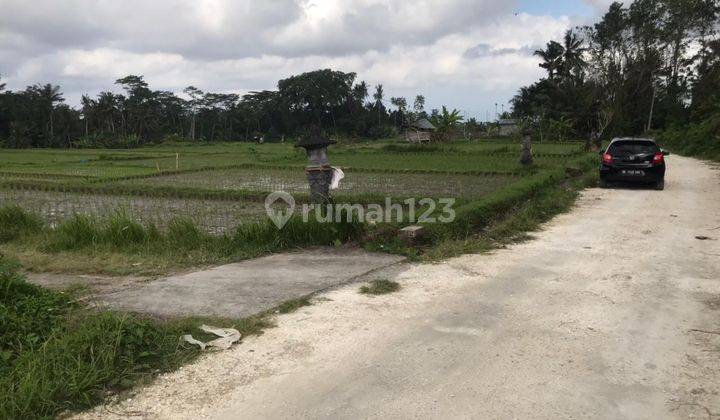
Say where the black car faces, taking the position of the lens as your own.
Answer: facing away from the viewer

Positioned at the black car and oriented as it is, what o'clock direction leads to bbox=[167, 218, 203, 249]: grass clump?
The grass clump is roughly at 7 o'clock from the black car.

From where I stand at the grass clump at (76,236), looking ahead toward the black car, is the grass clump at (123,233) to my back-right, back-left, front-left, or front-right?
front-right

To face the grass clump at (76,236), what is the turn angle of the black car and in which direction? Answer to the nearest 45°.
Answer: approximately 135° to its left

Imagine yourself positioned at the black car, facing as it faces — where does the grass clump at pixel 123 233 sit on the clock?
The grass clump is roughly at 7 o'clock from the black car.

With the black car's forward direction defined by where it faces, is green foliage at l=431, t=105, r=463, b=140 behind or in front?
in front

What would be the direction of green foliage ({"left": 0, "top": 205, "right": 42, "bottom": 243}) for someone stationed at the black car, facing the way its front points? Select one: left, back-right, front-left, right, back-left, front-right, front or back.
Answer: back-left

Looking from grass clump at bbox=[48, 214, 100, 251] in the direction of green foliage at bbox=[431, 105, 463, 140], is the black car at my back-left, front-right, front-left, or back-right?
front-right

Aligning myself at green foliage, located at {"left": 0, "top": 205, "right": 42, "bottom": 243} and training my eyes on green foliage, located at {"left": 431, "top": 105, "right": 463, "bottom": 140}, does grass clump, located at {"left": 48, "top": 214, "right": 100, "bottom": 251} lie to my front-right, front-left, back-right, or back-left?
back-right

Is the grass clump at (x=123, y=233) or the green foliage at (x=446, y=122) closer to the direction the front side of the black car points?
the green foliage

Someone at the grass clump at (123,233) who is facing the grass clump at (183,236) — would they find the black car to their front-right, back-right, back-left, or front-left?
front-left
